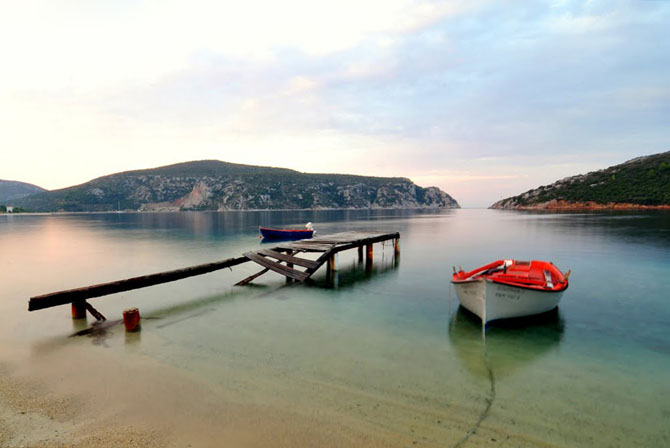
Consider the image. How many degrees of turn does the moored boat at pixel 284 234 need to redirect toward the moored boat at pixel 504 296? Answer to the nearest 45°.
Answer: approximately 90° to its left

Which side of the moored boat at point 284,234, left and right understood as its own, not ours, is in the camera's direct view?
left

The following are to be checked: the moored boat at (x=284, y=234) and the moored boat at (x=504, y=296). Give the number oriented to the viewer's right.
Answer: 0

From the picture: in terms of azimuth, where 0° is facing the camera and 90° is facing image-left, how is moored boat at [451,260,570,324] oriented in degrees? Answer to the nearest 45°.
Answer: approximately 45°

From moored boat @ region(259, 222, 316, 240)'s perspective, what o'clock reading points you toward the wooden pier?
The wooden pier is roughly at 9 o'clock from the moored boat.

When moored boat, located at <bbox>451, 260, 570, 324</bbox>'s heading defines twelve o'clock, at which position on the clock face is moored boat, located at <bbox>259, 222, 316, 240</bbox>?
moored boat, located at <bbox>259, 222, 316, 240</bbox> is roughly at 3 o'clock from moored boat, located at <bbox>451, 260, 570, 324</bbox>.
